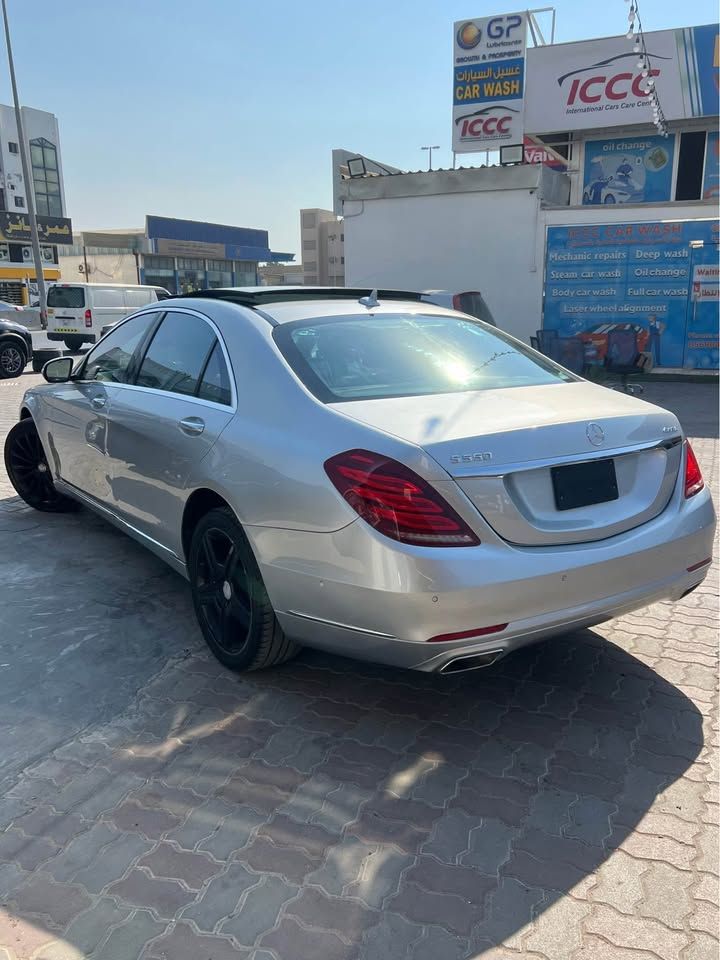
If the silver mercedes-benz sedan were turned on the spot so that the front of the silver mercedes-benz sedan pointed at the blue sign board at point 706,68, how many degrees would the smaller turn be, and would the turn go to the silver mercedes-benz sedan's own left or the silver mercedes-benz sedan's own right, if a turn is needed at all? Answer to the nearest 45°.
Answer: approximately 90° to the silver mercedes-benz sedan's own right

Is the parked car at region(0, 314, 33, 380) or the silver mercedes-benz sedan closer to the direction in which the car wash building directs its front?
the silver mercedes-benz sedan

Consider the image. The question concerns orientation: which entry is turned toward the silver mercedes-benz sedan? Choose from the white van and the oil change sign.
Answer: the oil change sign

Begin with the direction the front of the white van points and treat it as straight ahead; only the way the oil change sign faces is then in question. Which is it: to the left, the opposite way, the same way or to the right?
the opposite way

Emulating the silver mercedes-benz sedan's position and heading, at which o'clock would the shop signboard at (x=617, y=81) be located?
The shop signboard is roughly at 2 o'clock from the silver mercedes-benz sedan.

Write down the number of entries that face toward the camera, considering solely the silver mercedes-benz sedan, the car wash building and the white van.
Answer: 1

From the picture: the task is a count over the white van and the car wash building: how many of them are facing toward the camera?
1

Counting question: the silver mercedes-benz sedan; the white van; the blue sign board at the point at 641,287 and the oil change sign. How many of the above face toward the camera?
2

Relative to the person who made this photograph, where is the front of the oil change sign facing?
facing the viewer

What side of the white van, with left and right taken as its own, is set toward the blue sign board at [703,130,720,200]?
right

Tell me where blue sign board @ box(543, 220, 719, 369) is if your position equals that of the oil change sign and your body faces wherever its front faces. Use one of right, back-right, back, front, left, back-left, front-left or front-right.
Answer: front

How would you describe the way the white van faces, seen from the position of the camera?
facing away from the viewer and to the right of the viewer

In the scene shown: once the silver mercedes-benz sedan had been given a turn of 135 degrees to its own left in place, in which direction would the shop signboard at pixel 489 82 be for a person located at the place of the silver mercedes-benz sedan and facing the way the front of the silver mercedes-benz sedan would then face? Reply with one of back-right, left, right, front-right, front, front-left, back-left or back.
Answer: back

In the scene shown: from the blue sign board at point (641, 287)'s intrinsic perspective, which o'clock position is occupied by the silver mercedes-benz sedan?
The silver mercedes-benz sedan is roughly at 12 o'clock from the blue sign board.

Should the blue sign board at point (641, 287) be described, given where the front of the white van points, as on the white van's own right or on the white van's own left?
on the white van's own right

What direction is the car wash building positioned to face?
toward the camera

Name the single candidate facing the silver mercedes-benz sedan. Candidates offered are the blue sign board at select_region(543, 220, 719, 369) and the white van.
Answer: the blue sign board
